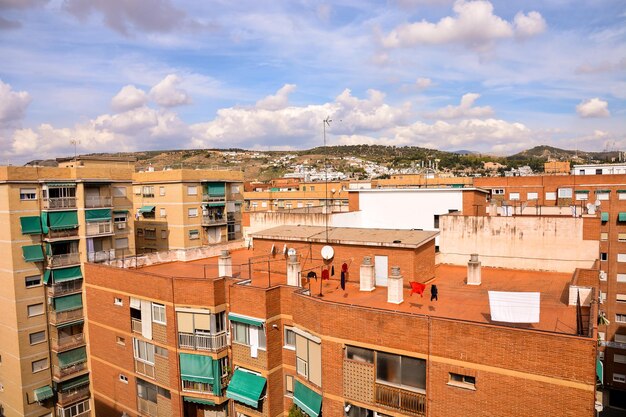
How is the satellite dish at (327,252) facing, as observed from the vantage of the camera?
facing the viewer

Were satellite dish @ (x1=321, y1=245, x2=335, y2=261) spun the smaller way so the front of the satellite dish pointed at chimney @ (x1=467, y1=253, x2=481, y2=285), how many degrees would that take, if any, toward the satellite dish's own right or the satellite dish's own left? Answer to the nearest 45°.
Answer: approximately 90° to the satellite dish's own left

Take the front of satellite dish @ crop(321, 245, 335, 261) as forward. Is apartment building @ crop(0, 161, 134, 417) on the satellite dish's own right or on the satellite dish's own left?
on the satellite dish's own right

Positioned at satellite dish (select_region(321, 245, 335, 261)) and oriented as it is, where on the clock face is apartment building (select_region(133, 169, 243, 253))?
The apartment building is roughly at 5 o'clock from the satellite dish.

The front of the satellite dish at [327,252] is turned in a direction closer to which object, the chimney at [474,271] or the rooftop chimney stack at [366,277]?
the rooftop chimney stack

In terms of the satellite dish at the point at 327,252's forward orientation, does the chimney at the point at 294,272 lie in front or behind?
in front

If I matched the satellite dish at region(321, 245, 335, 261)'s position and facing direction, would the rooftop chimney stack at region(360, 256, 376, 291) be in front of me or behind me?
in front

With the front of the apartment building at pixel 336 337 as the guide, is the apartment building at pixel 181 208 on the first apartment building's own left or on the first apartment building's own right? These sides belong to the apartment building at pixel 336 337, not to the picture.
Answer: on the first apartment building's own right

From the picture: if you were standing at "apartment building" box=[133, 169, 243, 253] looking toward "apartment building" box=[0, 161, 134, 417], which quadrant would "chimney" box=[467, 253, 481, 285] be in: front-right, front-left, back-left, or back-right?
front-left

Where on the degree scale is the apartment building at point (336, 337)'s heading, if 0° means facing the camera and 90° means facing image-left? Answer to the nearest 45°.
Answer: approximately 45°
